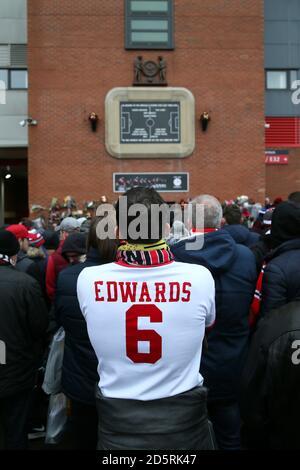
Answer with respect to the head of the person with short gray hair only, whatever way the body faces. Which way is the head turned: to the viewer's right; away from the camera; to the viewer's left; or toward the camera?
away from the camera

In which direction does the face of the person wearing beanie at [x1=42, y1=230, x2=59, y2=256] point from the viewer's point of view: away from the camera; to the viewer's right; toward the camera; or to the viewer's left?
away from the camera

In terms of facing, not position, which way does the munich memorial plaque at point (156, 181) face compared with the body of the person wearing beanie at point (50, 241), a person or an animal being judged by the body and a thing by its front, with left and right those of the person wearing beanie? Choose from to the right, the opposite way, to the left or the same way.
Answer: the opposite way

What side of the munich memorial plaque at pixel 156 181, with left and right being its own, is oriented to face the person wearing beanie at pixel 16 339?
front

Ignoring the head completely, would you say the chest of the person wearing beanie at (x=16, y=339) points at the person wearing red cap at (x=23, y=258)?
yes

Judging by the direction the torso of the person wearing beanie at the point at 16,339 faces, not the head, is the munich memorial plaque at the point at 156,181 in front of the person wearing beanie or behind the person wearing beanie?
in front

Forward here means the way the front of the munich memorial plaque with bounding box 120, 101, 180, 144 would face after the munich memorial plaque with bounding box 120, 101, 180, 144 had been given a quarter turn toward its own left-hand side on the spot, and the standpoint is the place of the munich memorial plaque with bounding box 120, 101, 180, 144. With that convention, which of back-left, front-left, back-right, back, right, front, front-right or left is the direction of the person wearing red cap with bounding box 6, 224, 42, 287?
right

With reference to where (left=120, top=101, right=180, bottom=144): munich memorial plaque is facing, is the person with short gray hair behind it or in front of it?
in front

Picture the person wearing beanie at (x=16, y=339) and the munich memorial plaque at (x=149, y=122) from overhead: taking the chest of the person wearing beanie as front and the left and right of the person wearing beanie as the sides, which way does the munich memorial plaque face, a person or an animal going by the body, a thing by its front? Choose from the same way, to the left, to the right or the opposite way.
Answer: the opposite way

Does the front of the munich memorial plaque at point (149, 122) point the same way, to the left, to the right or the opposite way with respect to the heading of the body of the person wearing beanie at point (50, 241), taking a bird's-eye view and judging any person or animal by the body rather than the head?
the opposite way

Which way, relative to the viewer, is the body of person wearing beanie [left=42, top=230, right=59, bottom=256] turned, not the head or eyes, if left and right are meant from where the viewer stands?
facing away from the viewer

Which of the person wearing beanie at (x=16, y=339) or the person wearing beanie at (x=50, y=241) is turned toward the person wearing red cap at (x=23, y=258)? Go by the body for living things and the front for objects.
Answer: the person wearing beanie at (x=16, y=339)

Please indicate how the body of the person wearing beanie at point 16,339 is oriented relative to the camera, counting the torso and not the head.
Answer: away from the camera

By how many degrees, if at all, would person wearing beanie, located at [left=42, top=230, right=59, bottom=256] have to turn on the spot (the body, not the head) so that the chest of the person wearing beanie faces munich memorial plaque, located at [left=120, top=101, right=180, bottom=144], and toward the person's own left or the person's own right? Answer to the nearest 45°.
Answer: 0° — they already face it

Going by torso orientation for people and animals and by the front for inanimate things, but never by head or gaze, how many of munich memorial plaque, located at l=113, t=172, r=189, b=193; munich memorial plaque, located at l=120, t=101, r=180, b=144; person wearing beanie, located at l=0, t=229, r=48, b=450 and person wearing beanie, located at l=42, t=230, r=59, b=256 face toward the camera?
2

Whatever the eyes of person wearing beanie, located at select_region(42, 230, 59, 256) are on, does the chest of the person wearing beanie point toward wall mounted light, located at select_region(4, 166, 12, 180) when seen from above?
yes

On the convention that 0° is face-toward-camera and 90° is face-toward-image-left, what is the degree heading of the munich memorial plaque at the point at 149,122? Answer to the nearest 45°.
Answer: approximately 0°
